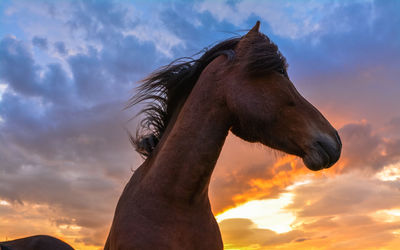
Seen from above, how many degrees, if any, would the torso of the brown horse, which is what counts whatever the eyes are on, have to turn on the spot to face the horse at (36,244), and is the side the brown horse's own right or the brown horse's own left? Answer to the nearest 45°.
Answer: approximately 135° to the brown horse's own right

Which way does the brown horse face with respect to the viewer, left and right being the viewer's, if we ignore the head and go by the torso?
facing to the right of the viewer
